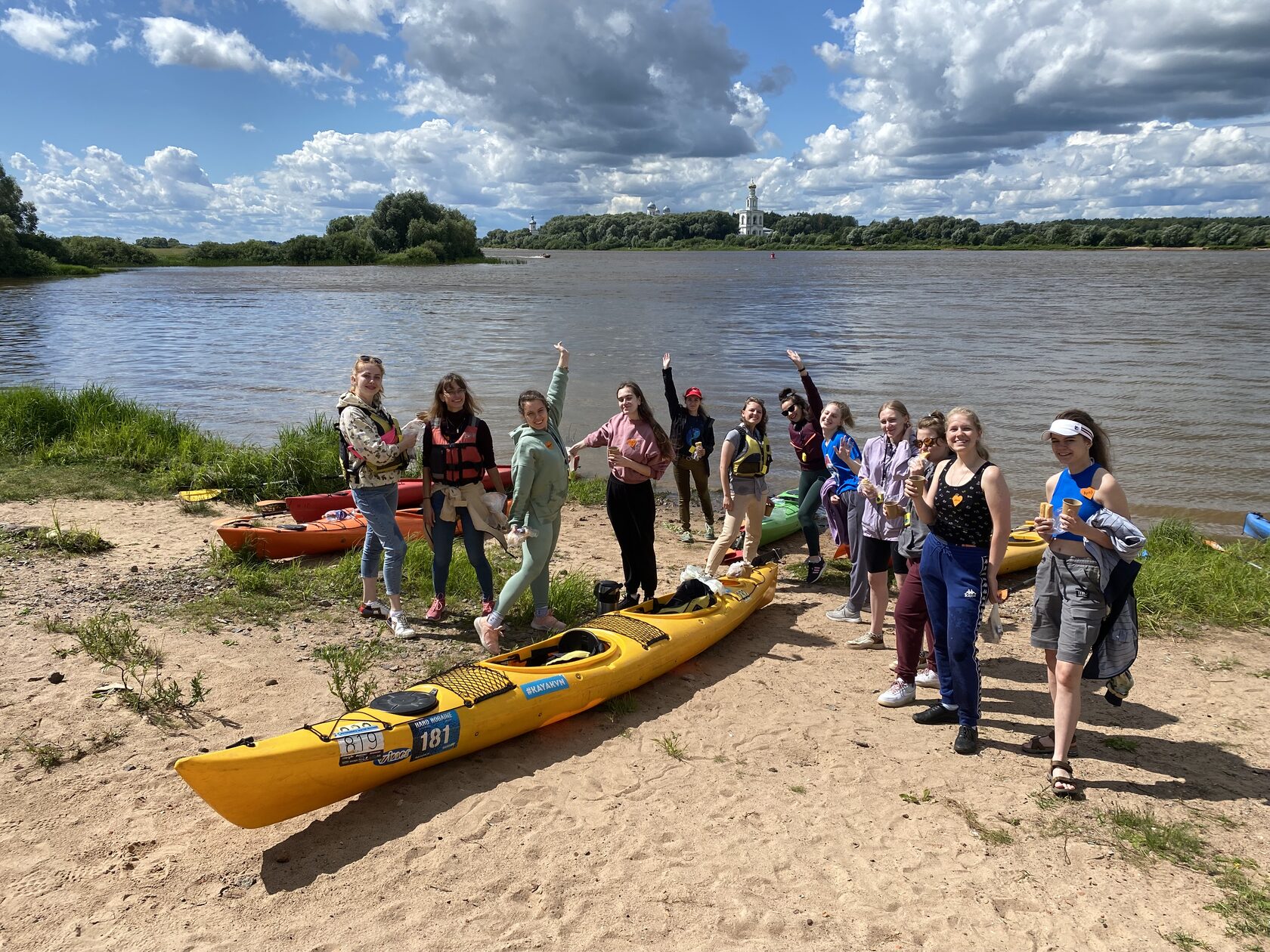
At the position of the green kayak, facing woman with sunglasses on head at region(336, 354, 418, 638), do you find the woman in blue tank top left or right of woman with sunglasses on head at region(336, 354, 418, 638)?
left

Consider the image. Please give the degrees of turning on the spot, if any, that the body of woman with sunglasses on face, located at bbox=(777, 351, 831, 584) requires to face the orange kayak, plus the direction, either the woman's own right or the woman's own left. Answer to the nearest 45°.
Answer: approximately 45° to the woman's own right

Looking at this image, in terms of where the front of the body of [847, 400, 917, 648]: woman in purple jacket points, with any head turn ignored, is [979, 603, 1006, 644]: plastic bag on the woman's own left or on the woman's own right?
on the woman's own left

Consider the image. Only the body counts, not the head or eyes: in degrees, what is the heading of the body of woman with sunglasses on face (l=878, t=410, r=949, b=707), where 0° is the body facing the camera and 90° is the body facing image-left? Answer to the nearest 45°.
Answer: approximately 45°

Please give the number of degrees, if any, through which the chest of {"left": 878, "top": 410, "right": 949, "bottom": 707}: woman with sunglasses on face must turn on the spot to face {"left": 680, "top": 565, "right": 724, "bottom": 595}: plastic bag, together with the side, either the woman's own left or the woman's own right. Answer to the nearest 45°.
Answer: approximately 90° to the woman's own right

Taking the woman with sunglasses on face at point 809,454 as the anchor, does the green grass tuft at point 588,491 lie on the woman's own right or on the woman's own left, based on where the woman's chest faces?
on the woman's own right

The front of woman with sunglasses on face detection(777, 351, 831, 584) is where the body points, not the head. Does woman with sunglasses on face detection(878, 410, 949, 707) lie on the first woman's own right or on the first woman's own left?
on the first woman's own left

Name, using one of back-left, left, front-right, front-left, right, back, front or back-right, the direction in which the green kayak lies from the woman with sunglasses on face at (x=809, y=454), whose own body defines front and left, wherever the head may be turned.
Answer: back-right
